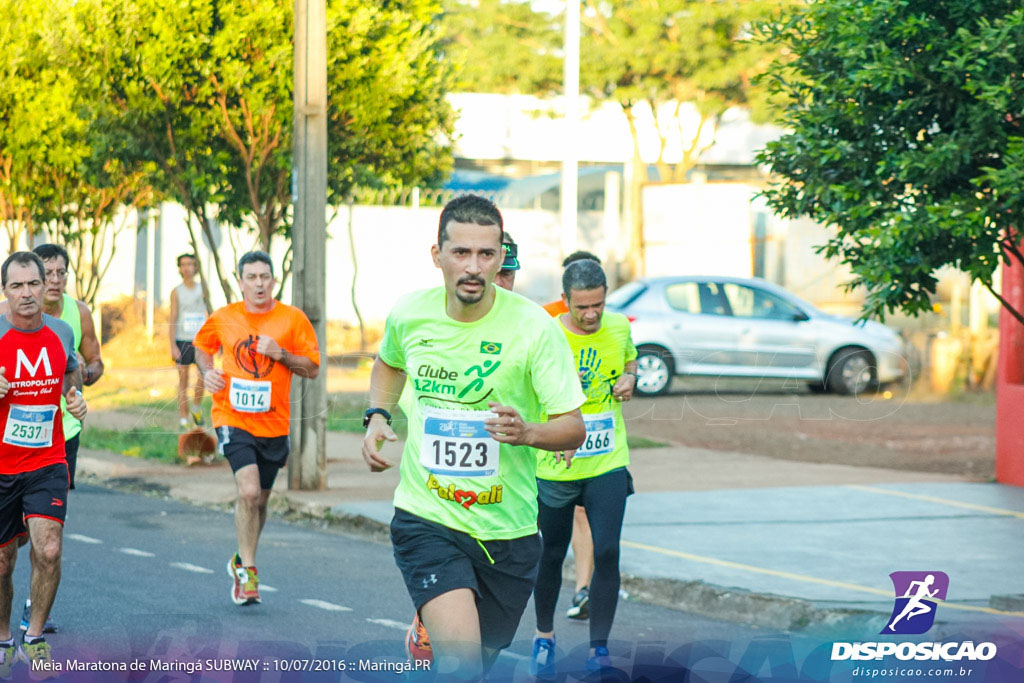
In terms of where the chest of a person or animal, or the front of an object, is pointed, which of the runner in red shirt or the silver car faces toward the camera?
the runner in red shirt

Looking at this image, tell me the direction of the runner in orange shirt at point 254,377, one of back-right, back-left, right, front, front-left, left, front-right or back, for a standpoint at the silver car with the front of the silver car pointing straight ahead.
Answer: right

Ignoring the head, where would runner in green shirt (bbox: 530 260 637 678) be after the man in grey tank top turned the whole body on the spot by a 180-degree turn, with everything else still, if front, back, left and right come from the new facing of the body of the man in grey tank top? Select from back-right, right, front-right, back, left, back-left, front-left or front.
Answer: back

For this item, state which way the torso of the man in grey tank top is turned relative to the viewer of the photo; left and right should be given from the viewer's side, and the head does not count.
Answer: facing the viewer

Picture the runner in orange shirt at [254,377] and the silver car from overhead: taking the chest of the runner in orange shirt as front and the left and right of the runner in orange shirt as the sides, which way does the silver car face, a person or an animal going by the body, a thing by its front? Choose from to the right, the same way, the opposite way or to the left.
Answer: to the left

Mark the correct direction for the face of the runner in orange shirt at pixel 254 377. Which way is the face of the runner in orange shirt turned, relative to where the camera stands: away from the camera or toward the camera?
toward the camera

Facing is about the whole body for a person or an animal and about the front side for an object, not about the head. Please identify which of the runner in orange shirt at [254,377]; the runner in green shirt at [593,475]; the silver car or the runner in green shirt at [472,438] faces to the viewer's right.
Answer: the silver car

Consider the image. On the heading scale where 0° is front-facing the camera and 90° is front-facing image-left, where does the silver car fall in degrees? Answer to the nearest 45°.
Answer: approximately 270°

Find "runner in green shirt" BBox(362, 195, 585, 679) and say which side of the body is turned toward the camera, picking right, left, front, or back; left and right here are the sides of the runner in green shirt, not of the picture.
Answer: front

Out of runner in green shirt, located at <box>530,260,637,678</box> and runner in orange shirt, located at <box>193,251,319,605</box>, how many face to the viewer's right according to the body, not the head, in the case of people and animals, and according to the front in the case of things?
0

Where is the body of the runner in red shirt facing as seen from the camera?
toward the camera

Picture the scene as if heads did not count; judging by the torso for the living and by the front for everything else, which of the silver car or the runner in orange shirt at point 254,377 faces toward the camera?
the runner in orange shirt
